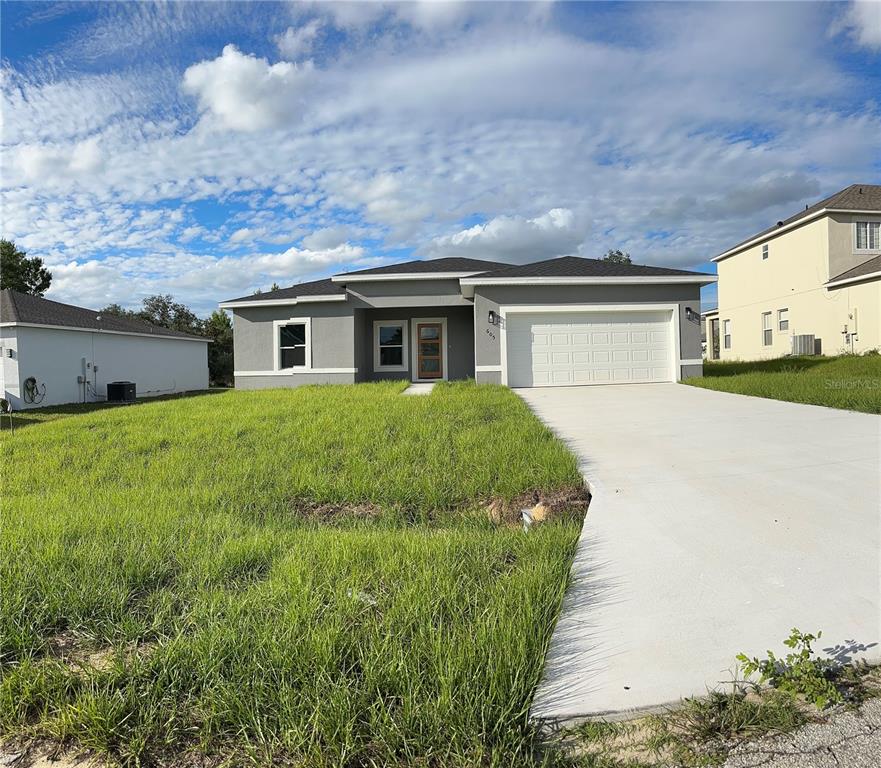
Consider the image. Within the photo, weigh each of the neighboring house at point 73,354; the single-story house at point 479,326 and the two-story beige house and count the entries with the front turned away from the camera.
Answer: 0

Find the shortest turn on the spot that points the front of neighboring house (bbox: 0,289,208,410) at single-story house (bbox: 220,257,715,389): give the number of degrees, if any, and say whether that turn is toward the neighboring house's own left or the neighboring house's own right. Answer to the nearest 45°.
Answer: approximately 90° to the neighboring house's own left

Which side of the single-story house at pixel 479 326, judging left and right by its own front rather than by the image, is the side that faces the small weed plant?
front

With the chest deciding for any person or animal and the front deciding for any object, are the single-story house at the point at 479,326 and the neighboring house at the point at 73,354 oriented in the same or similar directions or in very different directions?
same or similar directions

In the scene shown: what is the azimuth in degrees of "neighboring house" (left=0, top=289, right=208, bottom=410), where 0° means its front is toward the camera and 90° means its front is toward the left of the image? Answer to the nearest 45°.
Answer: approximately 45°

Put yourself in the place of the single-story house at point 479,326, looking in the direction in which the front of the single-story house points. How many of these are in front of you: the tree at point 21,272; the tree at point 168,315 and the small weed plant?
1

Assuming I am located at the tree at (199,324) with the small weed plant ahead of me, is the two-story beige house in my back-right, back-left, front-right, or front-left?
front-left

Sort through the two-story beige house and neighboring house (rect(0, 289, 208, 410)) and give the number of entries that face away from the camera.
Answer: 0

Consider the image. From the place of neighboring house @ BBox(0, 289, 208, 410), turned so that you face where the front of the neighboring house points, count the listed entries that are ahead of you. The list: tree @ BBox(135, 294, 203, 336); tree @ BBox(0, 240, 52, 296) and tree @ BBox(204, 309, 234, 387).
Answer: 0

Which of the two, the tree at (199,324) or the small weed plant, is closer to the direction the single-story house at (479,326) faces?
the small weed plant

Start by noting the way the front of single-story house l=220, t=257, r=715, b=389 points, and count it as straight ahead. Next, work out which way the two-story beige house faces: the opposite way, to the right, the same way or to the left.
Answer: the same way

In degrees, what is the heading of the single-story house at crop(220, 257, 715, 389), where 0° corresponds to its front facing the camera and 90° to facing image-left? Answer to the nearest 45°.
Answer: approximately 0°

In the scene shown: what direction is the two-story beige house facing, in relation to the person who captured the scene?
facing the viewer and to the right of the viewer

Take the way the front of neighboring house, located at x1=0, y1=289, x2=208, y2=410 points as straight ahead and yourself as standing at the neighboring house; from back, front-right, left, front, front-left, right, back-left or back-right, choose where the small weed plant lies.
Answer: front-left

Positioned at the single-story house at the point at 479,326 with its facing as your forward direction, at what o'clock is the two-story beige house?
The two-story beige house is roughly at 8 o'clock from the single-story house.

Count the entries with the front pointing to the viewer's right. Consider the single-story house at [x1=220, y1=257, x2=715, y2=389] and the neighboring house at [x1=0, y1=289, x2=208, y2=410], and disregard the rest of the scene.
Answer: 0

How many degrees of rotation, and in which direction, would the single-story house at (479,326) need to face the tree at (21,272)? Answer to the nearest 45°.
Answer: approximately 135° to its right
